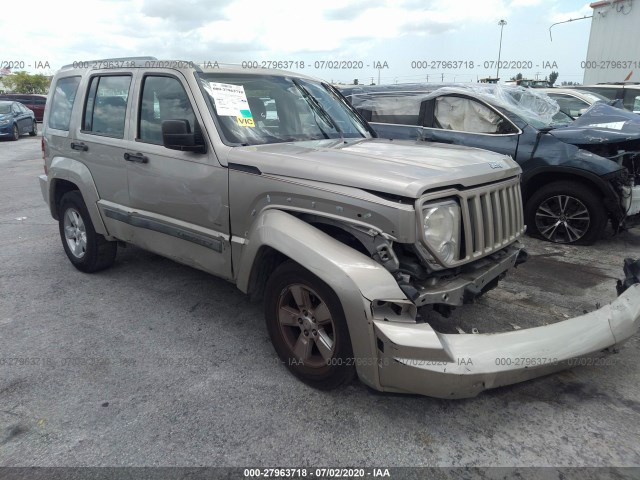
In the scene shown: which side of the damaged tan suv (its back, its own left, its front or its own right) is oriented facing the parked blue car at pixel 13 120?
back

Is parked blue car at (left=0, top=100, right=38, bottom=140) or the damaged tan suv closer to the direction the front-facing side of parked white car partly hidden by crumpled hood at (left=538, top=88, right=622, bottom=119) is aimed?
the damaged tan suv

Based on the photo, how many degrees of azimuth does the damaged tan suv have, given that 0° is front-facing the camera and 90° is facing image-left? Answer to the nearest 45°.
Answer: approximately 315°

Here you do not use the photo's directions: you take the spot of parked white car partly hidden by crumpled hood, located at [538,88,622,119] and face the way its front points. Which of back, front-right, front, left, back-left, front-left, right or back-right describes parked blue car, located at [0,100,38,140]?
back-right

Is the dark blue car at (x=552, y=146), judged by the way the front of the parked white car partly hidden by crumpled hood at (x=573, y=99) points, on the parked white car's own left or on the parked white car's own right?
on the parked white car's own right

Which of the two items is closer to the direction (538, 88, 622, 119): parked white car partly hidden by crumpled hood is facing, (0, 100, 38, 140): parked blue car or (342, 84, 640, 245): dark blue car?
the dark blue car

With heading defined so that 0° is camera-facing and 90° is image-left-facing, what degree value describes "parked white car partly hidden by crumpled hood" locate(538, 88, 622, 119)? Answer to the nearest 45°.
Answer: approximately 315°

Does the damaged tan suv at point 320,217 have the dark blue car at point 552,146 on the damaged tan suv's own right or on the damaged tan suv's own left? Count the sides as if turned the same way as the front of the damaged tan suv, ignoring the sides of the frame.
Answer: on the damaged tan suv's own left

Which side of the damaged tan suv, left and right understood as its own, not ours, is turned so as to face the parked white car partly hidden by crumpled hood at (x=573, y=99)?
left
